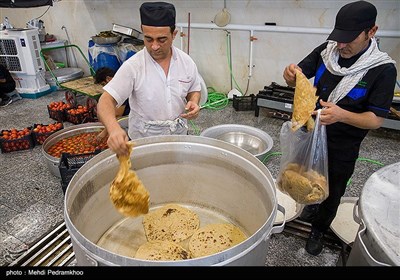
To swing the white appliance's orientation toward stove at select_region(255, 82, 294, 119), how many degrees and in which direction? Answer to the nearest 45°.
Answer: approximately 90° to its left

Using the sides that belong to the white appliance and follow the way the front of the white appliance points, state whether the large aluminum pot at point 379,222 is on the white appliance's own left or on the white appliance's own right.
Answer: on the white appliance's own left

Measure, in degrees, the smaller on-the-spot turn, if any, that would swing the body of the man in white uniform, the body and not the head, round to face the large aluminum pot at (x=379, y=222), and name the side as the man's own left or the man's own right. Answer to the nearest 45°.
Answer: approximately 45° to the man's own left

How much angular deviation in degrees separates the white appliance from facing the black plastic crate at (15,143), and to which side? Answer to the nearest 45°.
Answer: approximately 45° to its left

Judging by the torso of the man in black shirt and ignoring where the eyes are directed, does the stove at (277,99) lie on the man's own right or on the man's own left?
on the man's own right

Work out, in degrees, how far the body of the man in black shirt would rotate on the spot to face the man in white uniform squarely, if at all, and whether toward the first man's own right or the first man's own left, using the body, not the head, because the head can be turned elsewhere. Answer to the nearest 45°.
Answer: approximately 45° to the first man's own right

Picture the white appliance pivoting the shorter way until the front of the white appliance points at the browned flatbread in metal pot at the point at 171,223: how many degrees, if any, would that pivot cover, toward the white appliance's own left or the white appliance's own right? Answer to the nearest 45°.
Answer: approximately 45° to the white appliance's own left

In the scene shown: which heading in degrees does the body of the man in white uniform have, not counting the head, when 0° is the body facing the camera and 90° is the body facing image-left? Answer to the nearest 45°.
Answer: approximately 0°

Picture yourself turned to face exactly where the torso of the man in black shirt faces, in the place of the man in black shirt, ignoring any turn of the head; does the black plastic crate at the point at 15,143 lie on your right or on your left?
on your right

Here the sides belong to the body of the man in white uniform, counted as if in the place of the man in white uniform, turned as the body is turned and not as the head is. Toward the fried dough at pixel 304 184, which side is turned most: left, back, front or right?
left

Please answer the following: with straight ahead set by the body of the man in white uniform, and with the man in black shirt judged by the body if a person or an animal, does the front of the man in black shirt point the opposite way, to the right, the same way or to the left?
to the right

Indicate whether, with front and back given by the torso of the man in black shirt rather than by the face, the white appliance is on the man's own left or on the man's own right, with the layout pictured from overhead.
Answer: on the man's own right

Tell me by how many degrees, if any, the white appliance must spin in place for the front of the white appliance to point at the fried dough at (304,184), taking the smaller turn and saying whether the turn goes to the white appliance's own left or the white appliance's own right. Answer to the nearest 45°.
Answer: approximately 45° to the white appliance's own left

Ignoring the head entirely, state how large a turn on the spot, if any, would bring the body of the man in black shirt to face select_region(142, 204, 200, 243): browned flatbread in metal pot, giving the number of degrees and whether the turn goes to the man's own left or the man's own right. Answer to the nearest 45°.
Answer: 0° — they already face it
